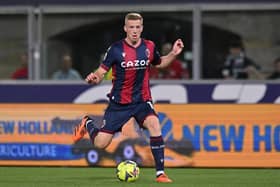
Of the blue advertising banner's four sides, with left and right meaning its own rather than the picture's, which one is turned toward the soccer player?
front

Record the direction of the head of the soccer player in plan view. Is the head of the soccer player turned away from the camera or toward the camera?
toward the camera

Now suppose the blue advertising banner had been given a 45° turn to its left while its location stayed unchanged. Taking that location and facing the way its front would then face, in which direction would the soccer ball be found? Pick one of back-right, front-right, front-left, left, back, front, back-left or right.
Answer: front-right

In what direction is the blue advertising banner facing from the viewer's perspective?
toward the camera
